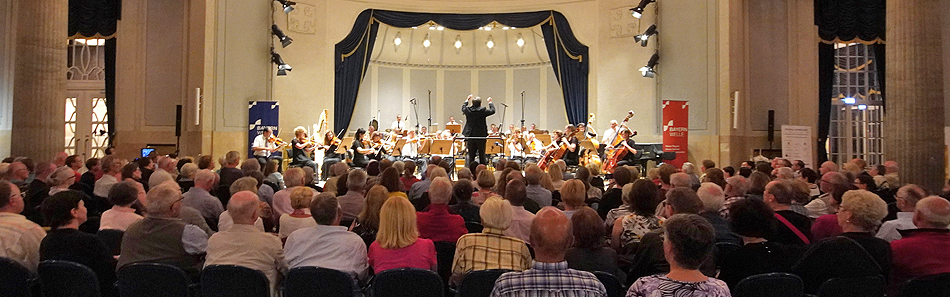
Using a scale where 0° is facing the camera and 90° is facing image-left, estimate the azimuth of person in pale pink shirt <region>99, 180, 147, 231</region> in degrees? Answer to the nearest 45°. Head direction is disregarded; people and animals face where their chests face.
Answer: approximately 225°

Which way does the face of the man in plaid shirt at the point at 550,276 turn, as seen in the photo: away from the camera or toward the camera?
away from the camera

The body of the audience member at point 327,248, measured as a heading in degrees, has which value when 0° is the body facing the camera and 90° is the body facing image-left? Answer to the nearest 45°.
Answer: approximately 180°

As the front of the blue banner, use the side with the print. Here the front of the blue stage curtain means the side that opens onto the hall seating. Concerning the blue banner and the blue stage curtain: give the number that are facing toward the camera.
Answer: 2

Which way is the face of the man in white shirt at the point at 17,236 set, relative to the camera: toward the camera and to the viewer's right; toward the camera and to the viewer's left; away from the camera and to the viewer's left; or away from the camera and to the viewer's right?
away from the camera and to the viewer's right

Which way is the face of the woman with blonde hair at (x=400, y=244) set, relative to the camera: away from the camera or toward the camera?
away from the camera

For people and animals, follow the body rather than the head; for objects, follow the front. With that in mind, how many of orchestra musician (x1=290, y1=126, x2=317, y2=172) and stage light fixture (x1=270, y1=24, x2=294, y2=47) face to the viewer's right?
2

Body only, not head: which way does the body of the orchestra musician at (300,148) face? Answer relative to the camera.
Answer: to the viewer's right

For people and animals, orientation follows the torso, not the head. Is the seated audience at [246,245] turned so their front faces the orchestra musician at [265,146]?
yes

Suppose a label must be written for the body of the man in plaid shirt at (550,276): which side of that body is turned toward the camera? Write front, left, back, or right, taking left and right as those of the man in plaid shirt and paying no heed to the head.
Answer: back

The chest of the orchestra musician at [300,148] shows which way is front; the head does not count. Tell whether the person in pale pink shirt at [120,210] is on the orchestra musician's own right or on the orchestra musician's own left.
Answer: on the orchestra musician's own right

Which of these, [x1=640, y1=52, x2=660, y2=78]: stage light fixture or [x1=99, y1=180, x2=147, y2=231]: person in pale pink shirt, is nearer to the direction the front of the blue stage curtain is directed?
the person in pale pink shirt

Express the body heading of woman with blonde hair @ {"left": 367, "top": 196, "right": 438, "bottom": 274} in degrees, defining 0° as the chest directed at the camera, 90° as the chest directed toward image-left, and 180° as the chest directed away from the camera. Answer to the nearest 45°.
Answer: approximately 180°

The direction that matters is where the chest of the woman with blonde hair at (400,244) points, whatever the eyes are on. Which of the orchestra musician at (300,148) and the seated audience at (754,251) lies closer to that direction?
the orchestra musician

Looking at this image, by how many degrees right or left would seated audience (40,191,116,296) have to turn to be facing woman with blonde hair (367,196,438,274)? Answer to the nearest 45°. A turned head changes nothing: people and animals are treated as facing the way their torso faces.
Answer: approximately 90° to their right
